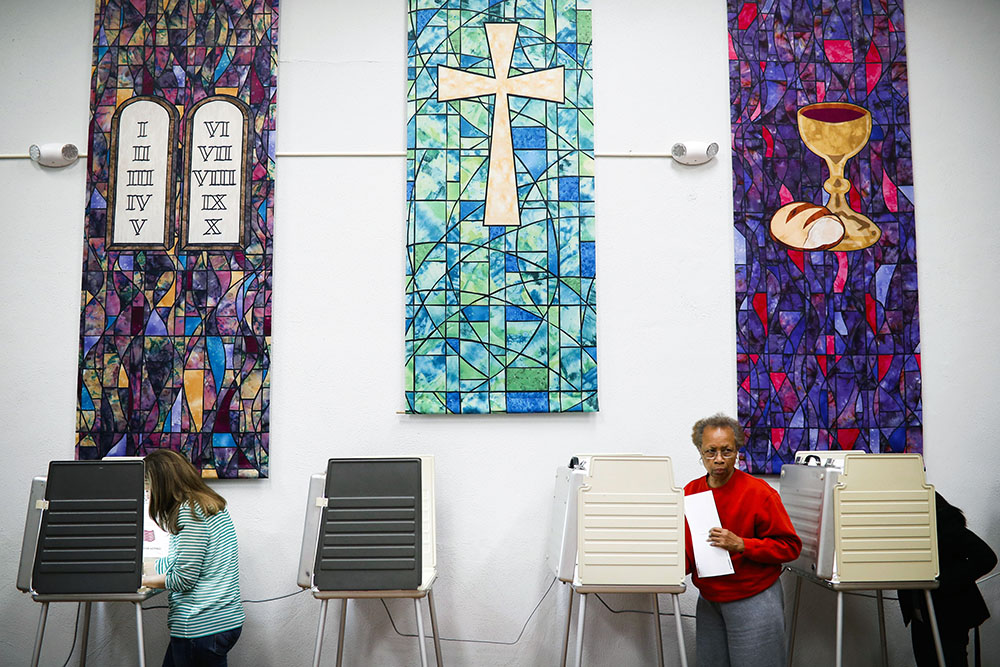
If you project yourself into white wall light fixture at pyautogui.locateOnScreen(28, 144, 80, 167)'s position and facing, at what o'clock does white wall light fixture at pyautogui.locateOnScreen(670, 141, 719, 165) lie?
white wall light fixture at pyautogui.locateOnScreen(670, 141, 719, 165) is roughly at 10 o'clock from white wall light fixture at pyautogui.locateOnScreen(28, 144, 80, 167).

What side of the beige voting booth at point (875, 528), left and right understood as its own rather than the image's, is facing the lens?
right

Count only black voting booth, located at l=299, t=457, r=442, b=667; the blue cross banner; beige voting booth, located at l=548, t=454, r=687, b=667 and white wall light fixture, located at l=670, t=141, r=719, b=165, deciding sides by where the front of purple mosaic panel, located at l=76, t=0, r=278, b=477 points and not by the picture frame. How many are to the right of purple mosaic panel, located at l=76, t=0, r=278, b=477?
0

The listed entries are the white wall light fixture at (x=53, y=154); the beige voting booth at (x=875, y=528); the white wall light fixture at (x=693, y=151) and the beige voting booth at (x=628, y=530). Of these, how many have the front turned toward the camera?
2

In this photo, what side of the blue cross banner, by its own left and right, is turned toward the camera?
front

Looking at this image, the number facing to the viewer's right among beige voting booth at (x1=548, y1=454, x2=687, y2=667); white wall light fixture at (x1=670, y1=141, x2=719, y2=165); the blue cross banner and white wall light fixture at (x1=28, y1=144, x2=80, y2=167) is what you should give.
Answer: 1

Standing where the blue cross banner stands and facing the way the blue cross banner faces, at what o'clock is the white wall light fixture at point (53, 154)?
The white wall light fixture is roughly at 3 o'clock from the blue cross banner.

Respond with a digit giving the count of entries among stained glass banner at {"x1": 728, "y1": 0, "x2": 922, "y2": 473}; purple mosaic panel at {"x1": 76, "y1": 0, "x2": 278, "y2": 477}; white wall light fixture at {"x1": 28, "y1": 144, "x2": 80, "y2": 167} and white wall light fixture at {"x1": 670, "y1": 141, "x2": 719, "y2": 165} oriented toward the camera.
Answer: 4

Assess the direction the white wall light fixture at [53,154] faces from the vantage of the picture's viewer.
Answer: facing the viewer

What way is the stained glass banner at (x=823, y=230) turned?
toward the camera

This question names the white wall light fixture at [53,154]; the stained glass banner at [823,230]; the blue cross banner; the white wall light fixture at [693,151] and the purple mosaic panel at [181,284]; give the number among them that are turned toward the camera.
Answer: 5

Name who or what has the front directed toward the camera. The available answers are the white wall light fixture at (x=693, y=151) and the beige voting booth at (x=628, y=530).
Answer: the white wall light fixture

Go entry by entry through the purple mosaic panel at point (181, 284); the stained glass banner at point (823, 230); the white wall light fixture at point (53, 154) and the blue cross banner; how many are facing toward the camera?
4

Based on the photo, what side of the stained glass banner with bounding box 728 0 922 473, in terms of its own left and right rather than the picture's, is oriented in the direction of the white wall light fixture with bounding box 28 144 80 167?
right

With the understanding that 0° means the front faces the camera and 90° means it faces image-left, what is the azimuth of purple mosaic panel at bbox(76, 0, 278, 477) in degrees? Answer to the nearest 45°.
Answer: approximately 0°

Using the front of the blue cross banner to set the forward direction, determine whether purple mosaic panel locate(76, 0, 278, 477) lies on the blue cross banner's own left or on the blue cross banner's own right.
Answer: on the blue cross banner's own right

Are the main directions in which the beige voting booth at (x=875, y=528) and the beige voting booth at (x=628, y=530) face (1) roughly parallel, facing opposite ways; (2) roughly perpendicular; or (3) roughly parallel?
roughly parallel
